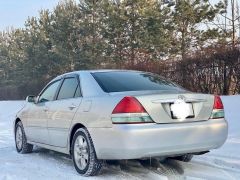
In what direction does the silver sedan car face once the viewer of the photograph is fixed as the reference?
facing away from the viewer and to the left of the viewer
